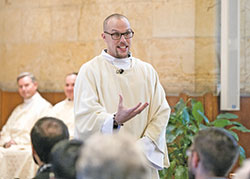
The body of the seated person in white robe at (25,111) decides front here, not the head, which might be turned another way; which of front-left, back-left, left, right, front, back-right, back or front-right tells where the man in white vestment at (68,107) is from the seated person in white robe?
left

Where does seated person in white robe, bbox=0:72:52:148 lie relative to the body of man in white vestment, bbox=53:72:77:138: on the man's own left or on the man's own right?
on the man's own right

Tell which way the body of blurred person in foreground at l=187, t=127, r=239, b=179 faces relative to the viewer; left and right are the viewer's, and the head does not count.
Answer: facing away from the viewer and to the left of the viewer

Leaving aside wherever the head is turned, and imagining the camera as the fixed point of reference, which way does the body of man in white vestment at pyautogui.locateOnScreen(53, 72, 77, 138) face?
toward the camera

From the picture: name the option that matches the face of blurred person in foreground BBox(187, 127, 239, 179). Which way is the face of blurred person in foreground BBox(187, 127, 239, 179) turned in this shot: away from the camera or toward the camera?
away from the camera

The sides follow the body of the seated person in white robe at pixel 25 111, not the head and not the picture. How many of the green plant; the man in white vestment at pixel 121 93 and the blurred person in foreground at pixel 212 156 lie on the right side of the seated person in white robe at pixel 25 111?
0

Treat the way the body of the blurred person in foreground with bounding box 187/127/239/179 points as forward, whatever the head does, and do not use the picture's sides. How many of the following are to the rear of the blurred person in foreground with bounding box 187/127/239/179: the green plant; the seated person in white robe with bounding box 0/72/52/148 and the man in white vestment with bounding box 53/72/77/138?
0

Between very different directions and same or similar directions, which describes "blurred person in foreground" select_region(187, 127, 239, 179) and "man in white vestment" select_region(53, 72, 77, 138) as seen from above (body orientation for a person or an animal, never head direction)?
very different directions

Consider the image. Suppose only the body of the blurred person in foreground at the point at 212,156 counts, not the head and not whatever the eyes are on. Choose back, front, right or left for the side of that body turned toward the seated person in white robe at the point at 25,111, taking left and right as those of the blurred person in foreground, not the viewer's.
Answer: front

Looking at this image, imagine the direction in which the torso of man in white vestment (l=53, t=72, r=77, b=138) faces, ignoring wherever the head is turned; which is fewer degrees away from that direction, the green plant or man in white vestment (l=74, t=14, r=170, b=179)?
the man in white vestment

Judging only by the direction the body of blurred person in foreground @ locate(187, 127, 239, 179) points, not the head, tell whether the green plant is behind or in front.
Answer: in front

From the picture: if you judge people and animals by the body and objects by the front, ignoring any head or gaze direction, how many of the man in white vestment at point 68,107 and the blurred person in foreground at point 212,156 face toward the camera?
1

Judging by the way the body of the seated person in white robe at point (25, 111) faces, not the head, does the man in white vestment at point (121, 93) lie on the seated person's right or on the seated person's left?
on the seated person's left

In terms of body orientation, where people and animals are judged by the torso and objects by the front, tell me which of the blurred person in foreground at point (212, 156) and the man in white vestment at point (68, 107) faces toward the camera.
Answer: the man in white vestment

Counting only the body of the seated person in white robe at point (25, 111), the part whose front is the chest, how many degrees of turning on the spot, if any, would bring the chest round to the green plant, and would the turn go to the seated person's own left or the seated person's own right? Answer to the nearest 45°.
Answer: approximately 90° to the seated person's own left

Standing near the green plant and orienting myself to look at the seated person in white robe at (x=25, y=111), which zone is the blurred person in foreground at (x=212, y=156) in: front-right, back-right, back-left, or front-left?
back-left
